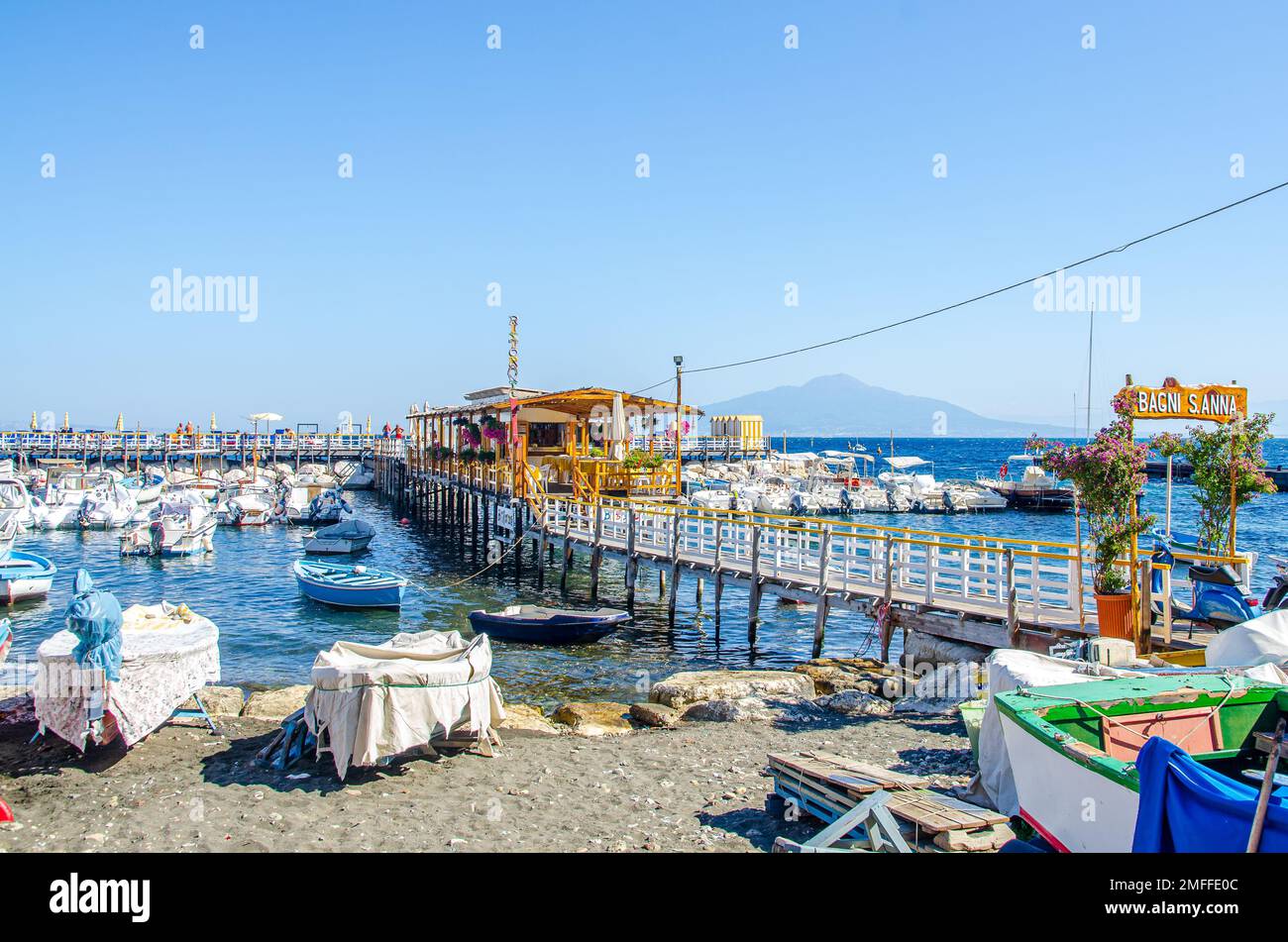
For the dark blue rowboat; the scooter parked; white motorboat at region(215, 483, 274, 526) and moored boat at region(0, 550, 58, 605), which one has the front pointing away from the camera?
the white motorboat

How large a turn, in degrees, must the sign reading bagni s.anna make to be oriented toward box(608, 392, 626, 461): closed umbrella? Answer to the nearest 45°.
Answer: approximately 135° to its right

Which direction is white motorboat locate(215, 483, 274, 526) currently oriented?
away from the camera

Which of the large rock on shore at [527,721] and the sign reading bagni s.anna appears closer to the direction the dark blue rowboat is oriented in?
the sign reading bagni s.anna

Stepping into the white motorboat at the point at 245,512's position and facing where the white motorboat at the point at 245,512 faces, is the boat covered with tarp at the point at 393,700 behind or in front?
behind

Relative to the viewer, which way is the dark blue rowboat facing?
to the viewer's right

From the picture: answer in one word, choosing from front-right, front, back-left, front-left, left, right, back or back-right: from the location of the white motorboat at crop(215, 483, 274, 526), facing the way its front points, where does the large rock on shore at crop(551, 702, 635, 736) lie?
back

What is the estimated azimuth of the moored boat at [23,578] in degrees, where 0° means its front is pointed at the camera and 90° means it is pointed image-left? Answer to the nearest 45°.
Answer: approximately 270°

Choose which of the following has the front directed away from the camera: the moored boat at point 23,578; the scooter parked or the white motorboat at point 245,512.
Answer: the white motorboat

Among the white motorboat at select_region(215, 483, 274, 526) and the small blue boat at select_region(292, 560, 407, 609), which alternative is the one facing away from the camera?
the white motorboat

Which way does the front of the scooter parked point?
to the viewer's left

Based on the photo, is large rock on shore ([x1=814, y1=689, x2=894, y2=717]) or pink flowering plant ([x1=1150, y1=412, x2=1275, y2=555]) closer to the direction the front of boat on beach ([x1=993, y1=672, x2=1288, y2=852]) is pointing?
the large rock on shore

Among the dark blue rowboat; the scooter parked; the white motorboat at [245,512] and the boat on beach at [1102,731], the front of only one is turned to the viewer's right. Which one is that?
the dark blue rowboat
